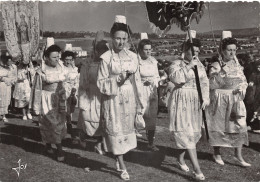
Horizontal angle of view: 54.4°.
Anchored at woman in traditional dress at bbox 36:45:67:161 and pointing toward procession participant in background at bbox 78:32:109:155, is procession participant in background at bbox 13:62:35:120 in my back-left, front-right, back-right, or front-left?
back-left

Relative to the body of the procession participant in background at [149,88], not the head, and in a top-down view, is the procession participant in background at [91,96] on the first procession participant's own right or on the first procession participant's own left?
on the first procession participant's own right

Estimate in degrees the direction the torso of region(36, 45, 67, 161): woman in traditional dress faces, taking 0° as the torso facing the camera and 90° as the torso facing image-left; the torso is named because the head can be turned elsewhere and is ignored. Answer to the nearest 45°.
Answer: approximately 315°

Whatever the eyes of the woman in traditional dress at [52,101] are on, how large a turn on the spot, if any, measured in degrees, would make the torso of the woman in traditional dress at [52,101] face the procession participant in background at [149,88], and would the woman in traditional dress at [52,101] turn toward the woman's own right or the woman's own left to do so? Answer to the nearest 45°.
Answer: approximately 45° to the woman's own left

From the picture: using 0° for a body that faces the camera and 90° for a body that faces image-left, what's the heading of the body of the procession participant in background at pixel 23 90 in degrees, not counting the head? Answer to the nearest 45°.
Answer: approximately 315°
